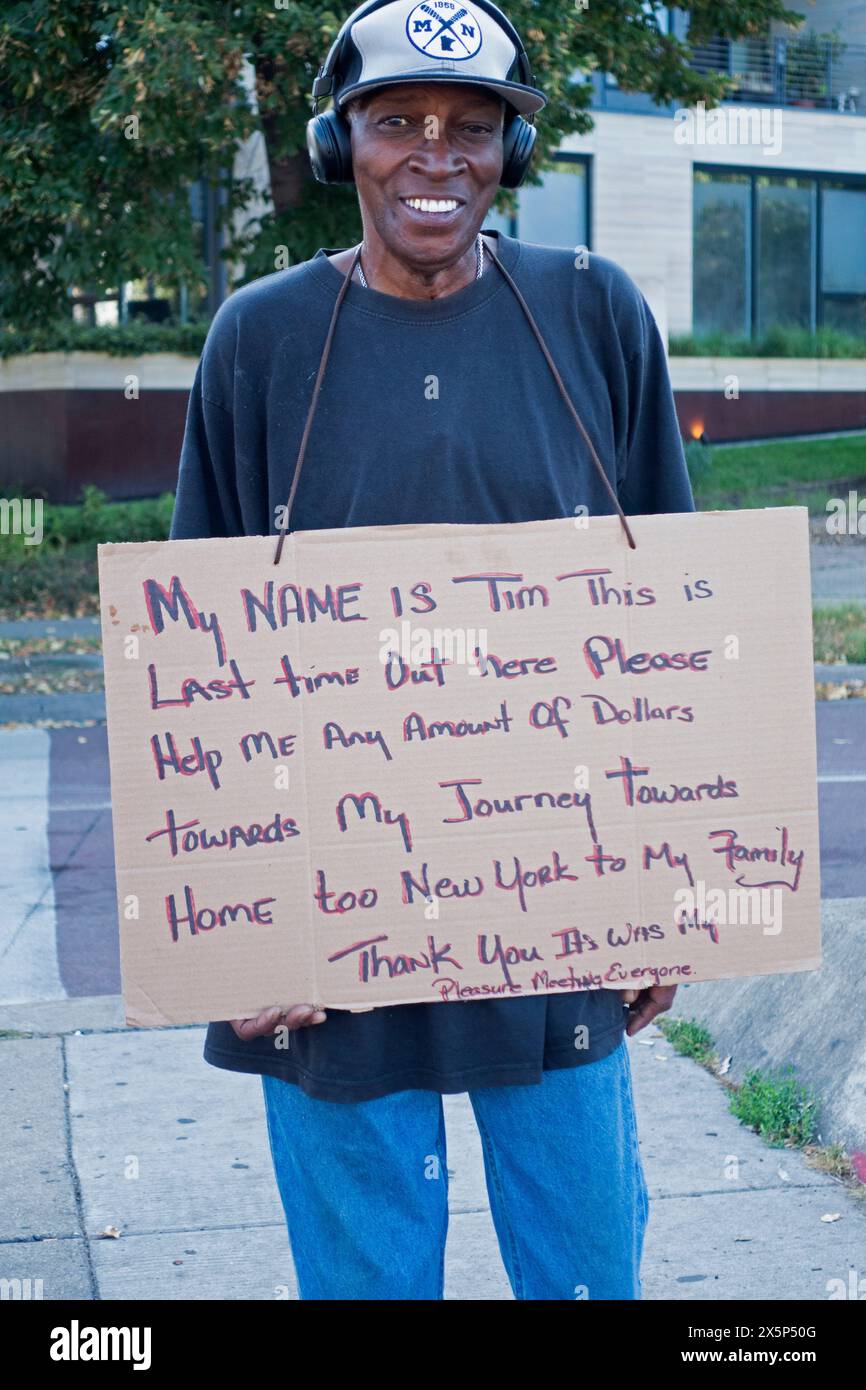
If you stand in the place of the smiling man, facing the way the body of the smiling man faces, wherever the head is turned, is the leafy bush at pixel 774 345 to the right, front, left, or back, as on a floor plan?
back

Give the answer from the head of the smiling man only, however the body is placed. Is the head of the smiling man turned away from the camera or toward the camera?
toward the camera

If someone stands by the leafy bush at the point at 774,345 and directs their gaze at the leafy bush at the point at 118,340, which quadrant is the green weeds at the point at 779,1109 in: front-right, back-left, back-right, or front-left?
front-left

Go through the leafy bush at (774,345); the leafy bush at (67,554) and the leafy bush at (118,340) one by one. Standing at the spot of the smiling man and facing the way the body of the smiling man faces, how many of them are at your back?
3

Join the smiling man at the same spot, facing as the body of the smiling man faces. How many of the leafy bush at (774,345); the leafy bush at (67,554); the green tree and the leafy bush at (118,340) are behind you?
4

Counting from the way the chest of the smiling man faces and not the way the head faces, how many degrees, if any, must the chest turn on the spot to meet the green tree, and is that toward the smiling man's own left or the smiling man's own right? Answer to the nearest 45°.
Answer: approximately 180°

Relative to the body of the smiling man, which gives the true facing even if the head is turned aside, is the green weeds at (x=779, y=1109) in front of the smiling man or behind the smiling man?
behind

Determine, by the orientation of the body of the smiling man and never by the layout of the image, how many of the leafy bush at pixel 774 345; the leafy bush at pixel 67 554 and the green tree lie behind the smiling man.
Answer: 3

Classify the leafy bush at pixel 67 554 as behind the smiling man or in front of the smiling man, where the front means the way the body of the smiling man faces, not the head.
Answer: behind

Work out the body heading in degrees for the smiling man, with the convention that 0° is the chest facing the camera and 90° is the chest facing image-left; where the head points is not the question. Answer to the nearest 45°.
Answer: approximately 0°

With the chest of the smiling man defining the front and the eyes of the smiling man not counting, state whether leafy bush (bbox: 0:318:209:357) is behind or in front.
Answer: behind
